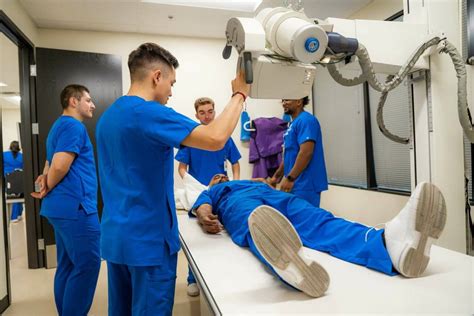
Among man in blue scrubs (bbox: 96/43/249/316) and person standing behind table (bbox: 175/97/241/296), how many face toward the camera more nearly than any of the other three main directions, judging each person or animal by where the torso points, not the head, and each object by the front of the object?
1

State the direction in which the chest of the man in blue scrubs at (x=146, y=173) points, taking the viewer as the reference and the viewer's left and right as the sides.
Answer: facing away from the viewer and to the right of the viewer

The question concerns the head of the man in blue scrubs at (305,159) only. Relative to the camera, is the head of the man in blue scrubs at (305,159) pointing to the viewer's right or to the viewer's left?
to the viewer's left

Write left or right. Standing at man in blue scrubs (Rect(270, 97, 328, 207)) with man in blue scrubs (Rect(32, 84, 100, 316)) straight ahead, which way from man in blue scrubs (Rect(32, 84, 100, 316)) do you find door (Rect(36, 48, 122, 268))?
right

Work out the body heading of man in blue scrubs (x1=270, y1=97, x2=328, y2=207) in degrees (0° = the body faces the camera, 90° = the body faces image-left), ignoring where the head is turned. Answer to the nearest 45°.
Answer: approximately 90°

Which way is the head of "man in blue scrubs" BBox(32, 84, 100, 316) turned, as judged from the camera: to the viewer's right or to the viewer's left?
to the viewer's right

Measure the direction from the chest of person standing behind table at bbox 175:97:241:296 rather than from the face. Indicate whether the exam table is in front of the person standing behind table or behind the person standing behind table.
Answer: in front
